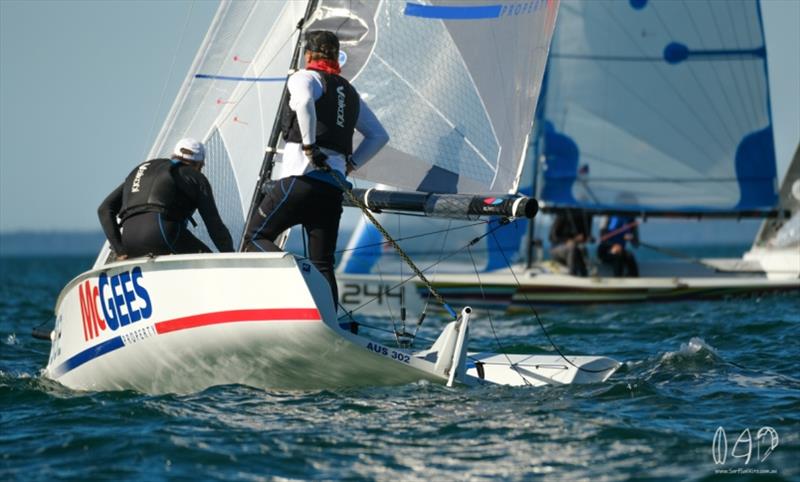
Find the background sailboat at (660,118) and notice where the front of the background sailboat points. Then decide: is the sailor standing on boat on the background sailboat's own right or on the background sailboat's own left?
on the background sailboat's own left

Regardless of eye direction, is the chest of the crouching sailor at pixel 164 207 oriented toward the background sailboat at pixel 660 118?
yes

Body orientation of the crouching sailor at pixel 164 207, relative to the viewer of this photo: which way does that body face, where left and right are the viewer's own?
facing away from the viewer and to the right of the viewer

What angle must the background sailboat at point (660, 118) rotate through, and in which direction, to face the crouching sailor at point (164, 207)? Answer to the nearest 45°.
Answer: approximately 90° to its left

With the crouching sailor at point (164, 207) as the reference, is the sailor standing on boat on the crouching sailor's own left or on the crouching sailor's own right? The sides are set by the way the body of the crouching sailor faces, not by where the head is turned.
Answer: on the crouching sailor's own right

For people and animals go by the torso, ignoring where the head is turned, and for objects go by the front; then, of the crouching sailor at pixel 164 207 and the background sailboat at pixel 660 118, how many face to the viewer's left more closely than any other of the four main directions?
1

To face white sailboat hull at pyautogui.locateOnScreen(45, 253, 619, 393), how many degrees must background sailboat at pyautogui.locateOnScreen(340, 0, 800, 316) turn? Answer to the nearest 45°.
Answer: approximately 90° to its left

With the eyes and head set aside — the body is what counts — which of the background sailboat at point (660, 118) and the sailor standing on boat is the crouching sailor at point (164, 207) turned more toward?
the background sailboat
